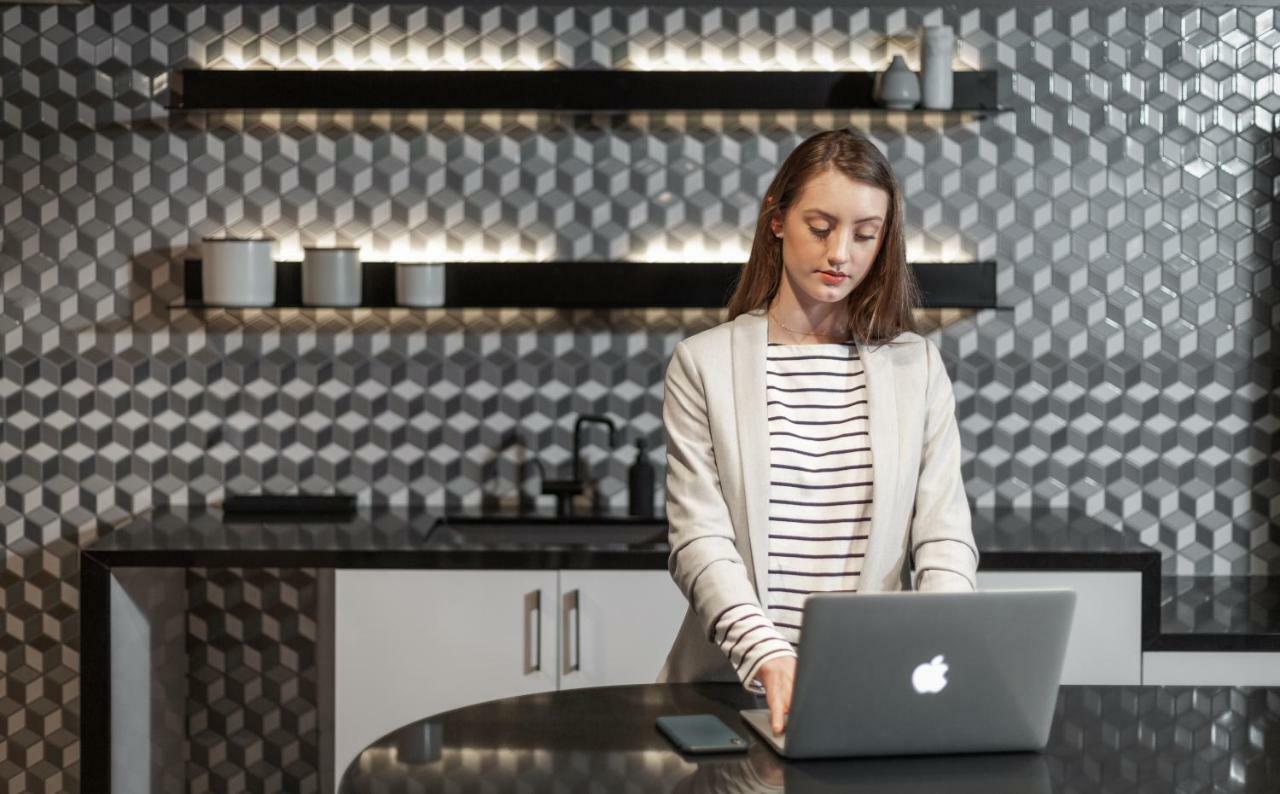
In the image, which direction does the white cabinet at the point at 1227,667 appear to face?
toward the camera

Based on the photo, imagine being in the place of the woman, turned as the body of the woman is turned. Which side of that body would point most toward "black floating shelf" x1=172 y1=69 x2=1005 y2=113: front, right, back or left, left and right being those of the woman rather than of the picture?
back

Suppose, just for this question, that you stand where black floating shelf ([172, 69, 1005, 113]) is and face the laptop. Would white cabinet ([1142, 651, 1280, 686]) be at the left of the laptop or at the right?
left

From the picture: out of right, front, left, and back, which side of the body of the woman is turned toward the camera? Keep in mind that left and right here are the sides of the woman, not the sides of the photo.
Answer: front

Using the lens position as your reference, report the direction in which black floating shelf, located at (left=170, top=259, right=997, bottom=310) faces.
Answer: facing the viewer

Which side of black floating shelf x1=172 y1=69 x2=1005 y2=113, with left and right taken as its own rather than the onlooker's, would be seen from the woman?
front

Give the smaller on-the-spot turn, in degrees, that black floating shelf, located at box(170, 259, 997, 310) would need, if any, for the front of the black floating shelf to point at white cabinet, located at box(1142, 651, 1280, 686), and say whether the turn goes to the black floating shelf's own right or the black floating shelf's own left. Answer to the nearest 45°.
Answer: approximately 45° to the black floating shelf's own left

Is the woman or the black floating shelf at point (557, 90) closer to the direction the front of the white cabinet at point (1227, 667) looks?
the woman

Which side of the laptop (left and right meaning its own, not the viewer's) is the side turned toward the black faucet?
front

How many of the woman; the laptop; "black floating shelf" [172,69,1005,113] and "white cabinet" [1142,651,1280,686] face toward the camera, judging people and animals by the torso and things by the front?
3
